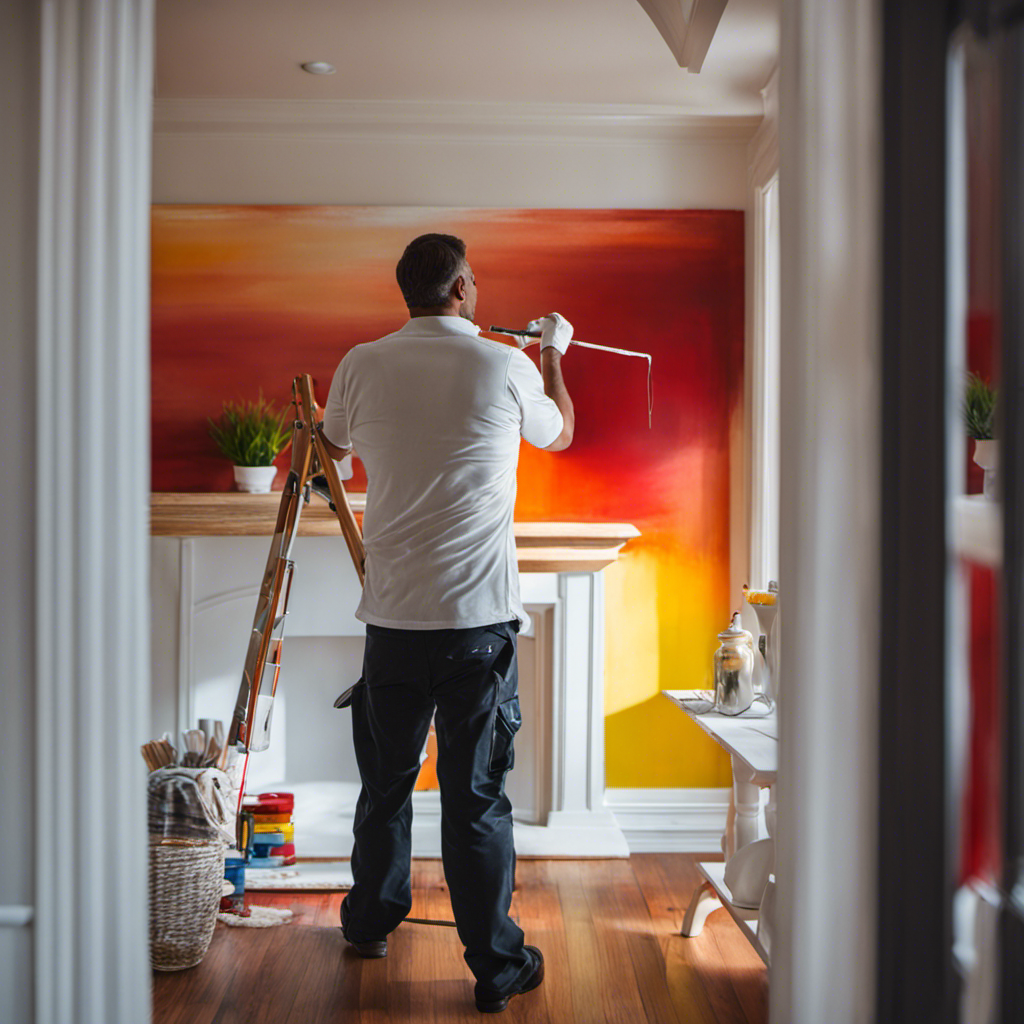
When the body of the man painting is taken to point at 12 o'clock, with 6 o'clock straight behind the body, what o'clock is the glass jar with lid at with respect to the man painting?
The glass jar with lid is roughly at 2 o'clock from the man painting.

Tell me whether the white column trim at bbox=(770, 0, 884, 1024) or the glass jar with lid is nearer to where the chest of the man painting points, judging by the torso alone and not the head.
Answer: the glass jar with lid

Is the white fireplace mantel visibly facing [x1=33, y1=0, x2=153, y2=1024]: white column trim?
yes

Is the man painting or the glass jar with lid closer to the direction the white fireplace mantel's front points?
the man painting

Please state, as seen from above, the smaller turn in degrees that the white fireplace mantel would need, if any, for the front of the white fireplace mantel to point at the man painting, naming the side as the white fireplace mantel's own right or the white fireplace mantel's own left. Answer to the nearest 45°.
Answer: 0° — it already faces them

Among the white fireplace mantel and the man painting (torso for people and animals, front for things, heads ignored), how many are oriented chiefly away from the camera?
1

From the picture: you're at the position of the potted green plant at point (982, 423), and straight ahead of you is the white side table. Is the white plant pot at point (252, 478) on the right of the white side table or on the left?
left

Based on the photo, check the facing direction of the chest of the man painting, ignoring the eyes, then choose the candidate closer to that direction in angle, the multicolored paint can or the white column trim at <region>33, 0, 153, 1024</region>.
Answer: the multicolored paint can

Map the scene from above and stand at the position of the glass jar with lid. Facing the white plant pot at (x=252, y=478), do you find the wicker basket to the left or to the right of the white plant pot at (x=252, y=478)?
left

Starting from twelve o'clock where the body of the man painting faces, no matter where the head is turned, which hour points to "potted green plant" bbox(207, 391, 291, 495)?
The potted green plant is roughly at 11 o'clock from the man painting.

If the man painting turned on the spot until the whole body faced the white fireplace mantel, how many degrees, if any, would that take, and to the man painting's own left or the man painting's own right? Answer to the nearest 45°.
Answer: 0° — they already face it

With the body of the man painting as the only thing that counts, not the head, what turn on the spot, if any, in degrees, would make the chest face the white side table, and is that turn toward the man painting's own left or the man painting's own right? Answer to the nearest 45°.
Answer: approximately 90° to the man painting's own right

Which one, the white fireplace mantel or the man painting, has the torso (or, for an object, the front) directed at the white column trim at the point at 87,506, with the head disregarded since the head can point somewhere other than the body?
the white fireplace mantel

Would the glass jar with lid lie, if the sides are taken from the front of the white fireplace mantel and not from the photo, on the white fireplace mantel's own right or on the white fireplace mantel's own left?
on the white fireplace mantel's own left

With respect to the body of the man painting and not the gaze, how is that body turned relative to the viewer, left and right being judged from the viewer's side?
facing away from the viewer
